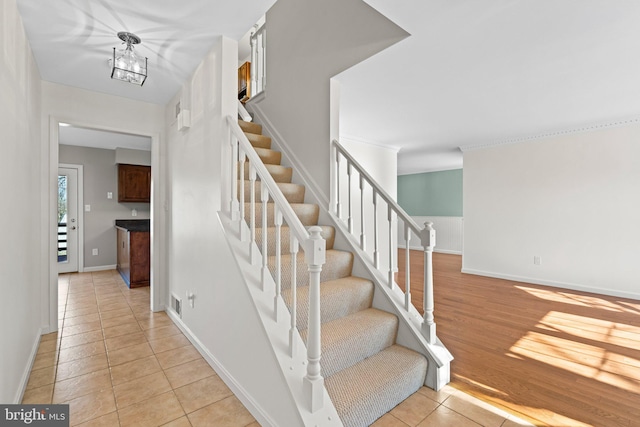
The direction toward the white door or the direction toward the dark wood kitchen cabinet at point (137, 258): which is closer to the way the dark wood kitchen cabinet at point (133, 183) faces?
the dark wood kitchen cabinet

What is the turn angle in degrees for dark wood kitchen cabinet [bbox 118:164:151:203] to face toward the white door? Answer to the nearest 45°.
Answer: approximately 90° to its right

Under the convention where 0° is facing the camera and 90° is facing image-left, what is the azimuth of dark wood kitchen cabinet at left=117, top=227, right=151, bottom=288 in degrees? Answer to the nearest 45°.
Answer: approximately 90°

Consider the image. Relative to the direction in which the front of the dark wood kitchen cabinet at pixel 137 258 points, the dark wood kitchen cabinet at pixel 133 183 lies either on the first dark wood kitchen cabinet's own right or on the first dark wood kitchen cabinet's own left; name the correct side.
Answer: on the first dark wood kitchen cabinet's own right

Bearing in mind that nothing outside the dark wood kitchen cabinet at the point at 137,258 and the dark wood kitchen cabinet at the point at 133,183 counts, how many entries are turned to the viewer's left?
1

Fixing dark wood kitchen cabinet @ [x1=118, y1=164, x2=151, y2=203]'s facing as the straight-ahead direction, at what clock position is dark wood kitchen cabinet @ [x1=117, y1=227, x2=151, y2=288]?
dark wood kitchen cabinet @ [x1=117, y1=227, x2=151, y2=288] is roughly at 12 o'clock from dark wood kitchen cabinet @ [x1=118, y1=164, x2=151, y2=203].

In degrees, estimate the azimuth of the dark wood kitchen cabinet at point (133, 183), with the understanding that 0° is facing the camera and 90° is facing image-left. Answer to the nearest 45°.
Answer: approximately 0°

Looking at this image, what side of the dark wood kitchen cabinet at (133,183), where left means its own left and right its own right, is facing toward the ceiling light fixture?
front
